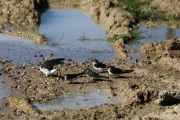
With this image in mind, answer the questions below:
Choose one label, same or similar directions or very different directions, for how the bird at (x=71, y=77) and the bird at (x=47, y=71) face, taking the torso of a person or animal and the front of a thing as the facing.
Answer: same or similar directions

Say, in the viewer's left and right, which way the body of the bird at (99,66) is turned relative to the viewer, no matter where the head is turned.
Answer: facing to the left of the viewer

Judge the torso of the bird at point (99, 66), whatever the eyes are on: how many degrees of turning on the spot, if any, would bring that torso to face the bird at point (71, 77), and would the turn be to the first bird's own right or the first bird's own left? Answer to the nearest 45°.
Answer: approximately 45° to the first bird's own left

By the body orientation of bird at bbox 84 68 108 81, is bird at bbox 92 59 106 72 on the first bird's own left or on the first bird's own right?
on the first bird's own right

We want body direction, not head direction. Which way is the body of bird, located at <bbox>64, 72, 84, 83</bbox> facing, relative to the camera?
to the viewer's left

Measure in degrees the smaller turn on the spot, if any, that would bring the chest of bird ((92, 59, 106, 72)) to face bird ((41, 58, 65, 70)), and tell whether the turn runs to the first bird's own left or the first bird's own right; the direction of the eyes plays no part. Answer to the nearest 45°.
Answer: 0° — it already faces it

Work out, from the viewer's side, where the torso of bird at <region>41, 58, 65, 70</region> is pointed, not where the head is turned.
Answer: to the viewer's left

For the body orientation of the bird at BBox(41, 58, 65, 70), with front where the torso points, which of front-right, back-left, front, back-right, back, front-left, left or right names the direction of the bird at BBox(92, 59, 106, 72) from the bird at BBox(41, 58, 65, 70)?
back

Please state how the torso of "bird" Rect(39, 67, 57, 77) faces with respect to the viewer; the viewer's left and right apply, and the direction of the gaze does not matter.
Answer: facing to the left of the viewer

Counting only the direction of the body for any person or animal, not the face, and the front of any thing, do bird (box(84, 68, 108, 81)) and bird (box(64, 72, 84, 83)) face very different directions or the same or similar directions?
same or similar directions
